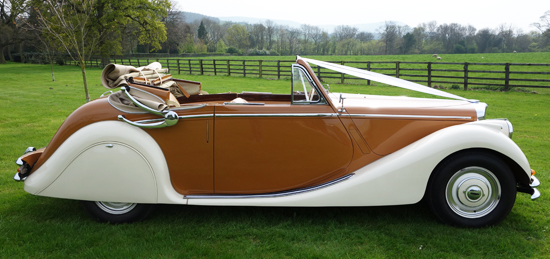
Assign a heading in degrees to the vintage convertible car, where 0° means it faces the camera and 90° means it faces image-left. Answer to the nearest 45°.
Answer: approximately 270°

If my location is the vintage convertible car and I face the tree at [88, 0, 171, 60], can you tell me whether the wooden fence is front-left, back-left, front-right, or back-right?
front-right

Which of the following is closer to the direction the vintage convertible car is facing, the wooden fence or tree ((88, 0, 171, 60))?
the wooden fence

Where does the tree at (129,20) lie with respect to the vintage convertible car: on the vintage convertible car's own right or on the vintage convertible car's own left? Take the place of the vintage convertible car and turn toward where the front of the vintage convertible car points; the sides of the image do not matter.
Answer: on the vintage convertible car's own left

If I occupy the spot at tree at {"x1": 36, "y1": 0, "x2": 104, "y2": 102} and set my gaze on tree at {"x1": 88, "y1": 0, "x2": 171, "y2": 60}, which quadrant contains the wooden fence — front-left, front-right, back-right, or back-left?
front-right

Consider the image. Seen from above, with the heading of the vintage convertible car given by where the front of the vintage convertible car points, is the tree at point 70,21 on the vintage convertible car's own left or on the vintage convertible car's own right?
on the vintage convertible car's own left

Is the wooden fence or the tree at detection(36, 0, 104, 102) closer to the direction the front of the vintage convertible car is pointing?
the wooden fence

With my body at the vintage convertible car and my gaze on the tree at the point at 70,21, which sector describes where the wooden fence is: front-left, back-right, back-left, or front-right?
front-right
